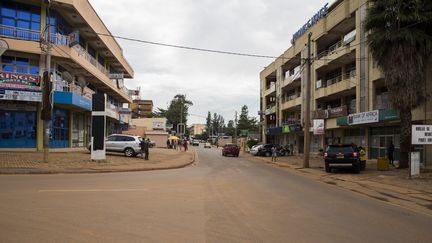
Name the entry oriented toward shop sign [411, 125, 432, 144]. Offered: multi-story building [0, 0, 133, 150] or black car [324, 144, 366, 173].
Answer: the multi-story building

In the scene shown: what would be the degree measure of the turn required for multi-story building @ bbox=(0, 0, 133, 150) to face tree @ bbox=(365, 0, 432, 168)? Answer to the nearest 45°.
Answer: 0° — it already faces it

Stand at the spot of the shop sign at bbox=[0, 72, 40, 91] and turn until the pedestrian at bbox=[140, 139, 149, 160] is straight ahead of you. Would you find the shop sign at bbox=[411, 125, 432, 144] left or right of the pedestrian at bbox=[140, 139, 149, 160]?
right
